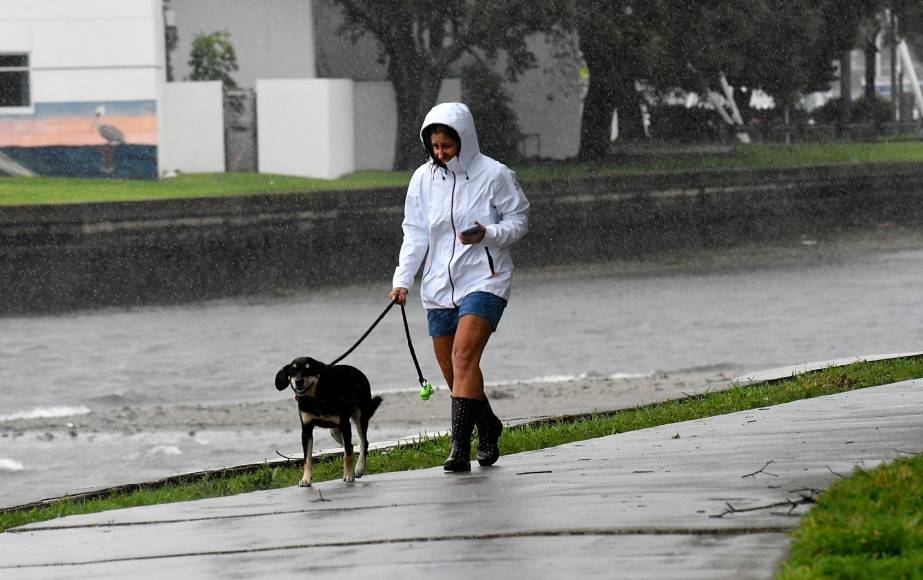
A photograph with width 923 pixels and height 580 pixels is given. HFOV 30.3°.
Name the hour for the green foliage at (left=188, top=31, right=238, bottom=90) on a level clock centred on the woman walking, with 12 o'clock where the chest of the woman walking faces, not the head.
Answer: The green foliage is roughly at 4 o'clock from the woman walking.

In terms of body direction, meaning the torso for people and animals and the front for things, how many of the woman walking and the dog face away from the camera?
0

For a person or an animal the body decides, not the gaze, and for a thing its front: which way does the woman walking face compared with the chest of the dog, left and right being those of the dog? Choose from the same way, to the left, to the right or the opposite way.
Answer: the same way

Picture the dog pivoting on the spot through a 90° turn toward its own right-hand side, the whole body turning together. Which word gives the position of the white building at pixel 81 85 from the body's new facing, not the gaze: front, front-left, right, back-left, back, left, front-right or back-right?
front-right

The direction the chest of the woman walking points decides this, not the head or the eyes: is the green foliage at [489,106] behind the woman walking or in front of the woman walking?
behind

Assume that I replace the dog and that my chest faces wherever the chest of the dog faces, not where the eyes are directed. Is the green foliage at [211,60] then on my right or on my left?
on my right

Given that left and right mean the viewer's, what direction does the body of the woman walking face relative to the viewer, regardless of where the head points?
facing the viewer and to the left of the viewer

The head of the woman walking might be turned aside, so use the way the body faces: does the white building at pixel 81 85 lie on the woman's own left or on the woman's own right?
on the woman's own right

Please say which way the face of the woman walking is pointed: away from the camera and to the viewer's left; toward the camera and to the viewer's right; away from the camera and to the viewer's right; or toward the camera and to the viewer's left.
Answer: toward the camera and to the viewer's left
